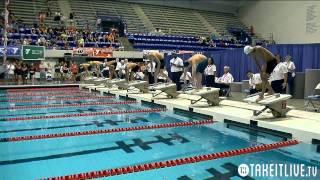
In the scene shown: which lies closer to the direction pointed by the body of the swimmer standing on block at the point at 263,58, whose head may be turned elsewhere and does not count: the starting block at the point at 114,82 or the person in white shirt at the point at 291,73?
the starting block

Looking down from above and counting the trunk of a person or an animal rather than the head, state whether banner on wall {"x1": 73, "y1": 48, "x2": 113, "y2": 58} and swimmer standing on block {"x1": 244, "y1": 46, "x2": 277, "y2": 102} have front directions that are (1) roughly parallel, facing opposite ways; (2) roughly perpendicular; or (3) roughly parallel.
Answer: roughly perpendicular

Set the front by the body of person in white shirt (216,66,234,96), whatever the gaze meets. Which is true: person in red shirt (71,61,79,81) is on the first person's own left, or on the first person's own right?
on the first person's own right

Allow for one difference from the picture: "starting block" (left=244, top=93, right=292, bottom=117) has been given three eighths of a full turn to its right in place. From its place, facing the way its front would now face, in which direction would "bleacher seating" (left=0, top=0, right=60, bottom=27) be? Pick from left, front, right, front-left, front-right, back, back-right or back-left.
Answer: front-left

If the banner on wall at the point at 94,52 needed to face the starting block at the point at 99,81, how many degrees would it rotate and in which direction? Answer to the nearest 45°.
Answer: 0° — it already faces it

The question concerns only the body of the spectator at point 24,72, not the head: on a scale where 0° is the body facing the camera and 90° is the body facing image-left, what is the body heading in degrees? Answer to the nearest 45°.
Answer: approximately 0°

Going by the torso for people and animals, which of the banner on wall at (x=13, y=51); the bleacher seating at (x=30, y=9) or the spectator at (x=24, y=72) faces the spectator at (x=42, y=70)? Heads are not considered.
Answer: the bleacher seating

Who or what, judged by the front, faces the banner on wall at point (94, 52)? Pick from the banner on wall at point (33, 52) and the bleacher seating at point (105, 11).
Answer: the bleacher seating

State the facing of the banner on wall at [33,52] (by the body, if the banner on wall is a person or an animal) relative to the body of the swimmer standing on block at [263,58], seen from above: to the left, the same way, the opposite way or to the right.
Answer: to the left

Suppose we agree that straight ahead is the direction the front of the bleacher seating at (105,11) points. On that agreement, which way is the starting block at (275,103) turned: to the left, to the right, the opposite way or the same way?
to the right

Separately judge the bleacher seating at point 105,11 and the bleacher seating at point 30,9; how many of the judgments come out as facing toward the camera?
2

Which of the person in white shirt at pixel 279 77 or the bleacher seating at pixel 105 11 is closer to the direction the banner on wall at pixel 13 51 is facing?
the person in white shirt

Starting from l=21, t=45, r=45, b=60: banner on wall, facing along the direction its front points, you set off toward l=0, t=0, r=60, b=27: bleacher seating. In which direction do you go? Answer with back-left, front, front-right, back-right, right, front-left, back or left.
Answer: back

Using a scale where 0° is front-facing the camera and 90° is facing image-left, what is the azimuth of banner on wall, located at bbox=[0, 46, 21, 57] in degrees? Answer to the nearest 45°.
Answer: approximately 0°

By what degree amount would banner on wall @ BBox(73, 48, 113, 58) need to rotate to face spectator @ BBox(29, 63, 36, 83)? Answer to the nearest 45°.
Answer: approximately 90° to its right

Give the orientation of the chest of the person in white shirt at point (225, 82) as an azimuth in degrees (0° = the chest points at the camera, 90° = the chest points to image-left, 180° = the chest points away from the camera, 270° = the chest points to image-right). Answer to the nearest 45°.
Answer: approximately 45°
